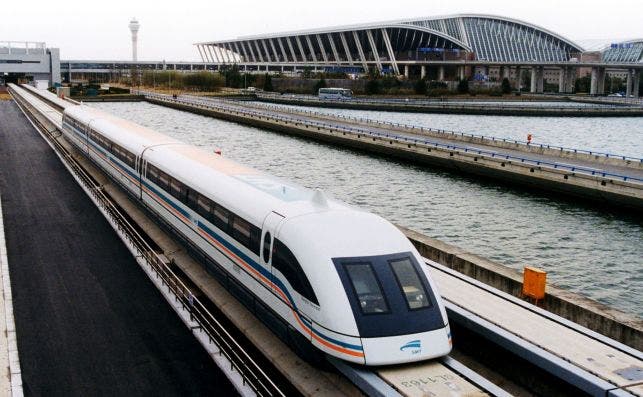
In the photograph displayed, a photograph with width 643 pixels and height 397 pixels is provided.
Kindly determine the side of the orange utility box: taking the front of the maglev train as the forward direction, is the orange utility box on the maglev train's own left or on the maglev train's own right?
on the maglev train's own left

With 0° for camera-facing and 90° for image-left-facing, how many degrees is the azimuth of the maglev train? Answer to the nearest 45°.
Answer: approximately 315°

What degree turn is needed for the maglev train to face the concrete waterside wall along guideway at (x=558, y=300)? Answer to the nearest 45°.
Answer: approximately 90° to its left
